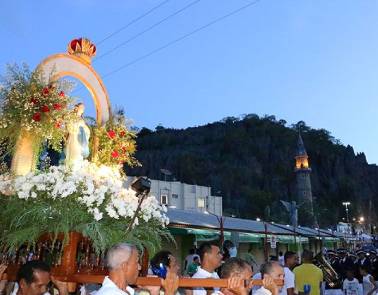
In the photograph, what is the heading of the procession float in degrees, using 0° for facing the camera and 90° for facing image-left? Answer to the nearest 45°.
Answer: approximately 315°
